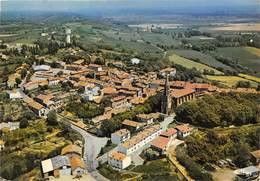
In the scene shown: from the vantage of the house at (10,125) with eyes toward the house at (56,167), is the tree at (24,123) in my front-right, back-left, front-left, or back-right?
front-left

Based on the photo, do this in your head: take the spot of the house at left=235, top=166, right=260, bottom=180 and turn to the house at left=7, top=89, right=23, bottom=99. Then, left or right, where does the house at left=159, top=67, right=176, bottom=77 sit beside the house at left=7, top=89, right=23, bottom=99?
right

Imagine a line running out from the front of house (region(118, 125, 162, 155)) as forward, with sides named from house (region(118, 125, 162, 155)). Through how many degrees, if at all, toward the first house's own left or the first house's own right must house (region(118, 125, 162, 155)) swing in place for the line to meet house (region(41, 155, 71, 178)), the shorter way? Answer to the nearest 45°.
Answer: approximately 90° to the first house's own right

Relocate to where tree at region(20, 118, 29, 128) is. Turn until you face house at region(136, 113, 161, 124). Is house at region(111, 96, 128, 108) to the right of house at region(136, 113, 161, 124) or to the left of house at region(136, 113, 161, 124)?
left

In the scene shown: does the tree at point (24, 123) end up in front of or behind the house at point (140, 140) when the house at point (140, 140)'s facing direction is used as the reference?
behind

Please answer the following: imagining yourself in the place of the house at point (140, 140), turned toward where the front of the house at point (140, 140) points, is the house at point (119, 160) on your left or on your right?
on your right

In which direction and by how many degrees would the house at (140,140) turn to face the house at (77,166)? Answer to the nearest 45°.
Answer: approximately 90° to its right

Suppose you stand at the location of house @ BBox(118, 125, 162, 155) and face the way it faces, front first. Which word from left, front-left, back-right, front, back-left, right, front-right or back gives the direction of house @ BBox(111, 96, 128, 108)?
back-left

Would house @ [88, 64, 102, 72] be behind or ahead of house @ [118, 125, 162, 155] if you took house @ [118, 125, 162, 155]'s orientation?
behind

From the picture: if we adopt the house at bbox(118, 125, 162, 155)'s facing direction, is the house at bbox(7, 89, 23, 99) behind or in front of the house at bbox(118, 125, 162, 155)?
behind

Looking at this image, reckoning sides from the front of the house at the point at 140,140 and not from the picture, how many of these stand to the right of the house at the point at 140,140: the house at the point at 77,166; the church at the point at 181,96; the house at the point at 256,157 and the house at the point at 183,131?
1

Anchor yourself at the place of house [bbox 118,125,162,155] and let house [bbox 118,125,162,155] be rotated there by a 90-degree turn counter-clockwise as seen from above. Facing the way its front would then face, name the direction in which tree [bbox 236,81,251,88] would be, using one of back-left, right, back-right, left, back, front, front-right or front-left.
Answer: front

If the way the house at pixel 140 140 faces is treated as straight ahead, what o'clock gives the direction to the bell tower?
The bell tower is roughly at 8 o'clock from the house.

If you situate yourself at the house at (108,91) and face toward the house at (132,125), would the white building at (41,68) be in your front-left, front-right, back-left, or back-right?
back-right

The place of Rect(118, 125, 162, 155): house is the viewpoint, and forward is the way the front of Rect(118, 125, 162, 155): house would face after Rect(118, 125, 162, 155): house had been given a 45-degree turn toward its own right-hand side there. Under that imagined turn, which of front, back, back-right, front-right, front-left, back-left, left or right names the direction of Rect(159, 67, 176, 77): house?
back

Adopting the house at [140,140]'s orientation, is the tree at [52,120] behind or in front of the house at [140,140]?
behind

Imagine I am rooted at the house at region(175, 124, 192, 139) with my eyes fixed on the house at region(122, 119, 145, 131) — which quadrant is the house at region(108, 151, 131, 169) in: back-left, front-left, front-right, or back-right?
front-left

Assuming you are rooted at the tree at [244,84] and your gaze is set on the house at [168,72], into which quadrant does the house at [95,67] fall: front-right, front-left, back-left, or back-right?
front-left

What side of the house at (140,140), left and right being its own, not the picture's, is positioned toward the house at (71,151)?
right
